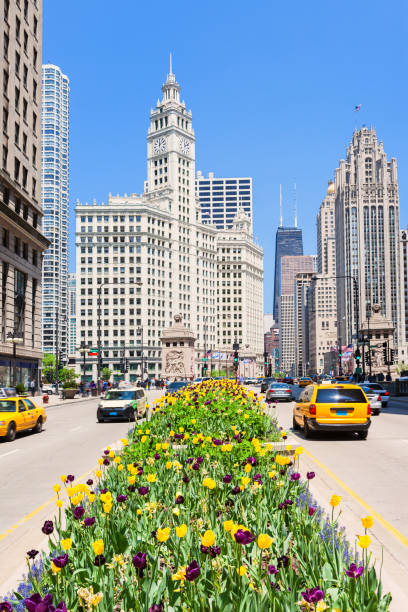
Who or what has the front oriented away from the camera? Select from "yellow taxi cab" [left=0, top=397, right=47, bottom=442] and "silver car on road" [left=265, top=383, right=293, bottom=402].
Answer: the silver car on road

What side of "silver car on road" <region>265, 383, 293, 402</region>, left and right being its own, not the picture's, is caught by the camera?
back

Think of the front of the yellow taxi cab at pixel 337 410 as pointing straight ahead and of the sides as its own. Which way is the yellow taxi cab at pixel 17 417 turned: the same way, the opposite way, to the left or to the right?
the opposite way

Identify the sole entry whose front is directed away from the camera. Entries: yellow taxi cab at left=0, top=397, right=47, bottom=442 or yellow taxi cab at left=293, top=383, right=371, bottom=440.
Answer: yellow taxi cab at left=293, top=383, right=371, bottom=440

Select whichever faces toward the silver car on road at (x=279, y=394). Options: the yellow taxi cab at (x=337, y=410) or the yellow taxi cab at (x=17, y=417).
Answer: the yellow taxi cab at (x=337, y=410)

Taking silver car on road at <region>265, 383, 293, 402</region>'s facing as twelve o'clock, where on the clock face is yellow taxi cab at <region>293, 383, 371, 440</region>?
The yellow taxi cab is roughly at 6 o'clock from the silver car on road.

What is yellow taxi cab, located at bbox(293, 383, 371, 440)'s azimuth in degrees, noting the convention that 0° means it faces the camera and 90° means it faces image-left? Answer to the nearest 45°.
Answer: approximately 180°

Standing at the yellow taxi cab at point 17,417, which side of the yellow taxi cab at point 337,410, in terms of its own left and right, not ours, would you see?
left

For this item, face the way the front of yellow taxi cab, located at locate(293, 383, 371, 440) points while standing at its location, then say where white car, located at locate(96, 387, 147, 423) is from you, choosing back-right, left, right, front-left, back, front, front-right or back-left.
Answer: front-left

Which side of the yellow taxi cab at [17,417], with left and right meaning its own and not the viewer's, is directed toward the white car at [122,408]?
back

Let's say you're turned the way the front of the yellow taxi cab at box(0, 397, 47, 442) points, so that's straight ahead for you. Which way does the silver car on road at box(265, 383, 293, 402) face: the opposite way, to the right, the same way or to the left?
the opposite way

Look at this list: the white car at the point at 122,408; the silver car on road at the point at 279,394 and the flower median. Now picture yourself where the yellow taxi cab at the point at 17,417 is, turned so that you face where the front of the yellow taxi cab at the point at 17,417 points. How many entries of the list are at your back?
2

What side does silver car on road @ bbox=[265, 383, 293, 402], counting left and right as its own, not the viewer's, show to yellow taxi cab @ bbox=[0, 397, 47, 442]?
back
